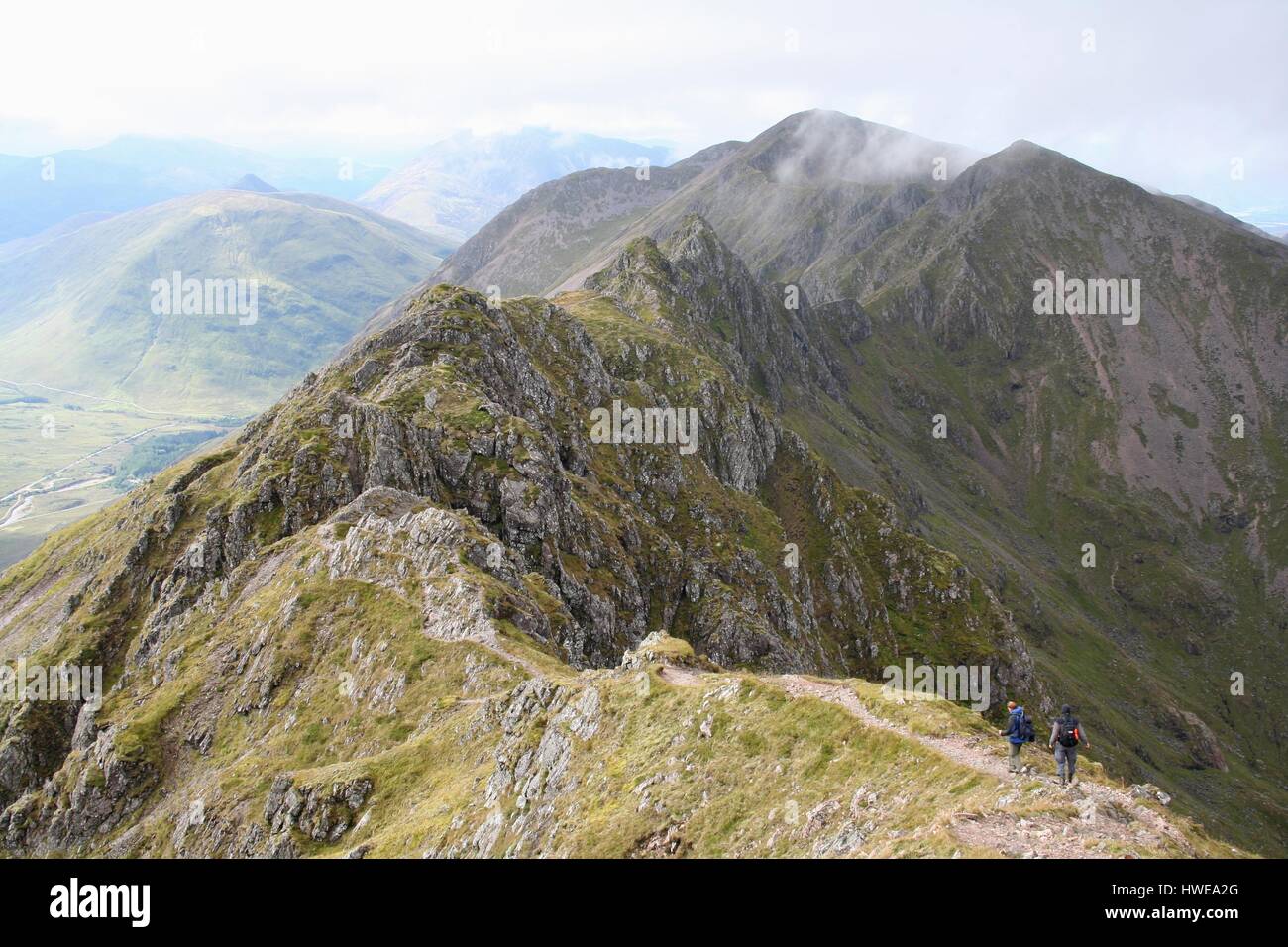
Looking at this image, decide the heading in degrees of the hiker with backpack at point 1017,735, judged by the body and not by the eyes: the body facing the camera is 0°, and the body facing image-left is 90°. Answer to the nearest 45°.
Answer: approximately 135°

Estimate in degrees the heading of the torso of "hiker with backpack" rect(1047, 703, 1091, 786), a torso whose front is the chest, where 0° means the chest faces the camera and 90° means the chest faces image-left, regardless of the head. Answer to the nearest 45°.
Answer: approximately 180°

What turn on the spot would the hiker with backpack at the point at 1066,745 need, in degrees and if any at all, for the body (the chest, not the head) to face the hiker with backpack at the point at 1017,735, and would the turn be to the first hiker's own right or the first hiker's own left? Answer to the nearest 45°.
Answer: approximately 45° to the first hiker's own left

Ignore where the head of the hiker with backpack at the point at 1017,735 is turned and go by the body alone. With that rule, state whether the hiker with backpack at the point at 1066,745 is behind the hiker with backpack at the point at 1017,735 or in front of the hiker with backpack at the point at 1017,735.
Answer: behind

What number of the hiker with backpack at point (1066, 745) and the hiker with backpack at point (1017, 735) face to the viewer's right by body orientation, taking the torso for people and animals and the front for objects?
0
